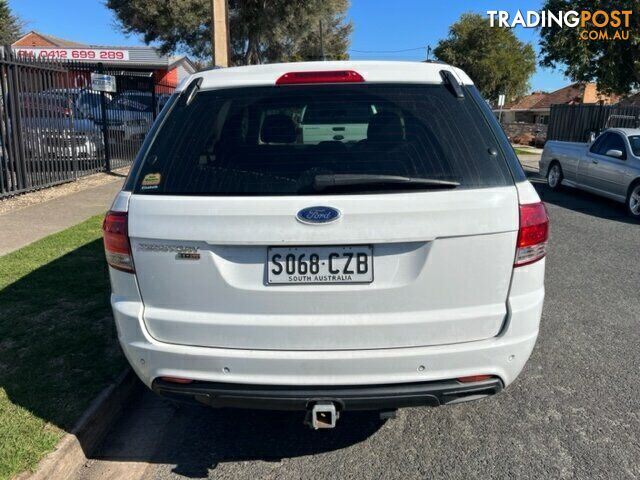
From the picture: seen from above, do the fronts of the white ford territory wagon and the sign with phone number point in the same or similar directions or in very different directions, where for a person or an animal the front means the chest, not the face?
very different directions

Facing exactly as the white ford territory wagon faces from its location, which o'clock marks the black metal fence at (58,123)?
The black metal fence is roughly at 11 o'clock from the white ford territory wagon.

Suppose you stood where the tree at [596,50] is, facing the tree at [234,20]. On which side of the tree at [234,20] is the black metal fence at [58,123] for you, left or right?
left

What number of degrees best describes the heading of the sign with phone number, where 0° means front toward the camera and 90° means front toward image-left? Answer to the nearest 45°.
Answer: approximately 0°

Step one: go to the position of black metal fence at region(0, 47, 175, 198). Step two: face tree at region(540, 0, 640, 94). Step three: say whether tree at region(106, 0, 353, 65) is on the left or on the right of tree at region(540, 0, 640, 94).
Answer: left

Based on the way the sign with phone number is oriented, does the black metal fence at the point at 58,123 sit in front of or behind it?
in front

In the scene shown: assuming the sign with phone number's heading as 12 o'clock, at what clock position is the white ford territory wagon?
The white ford territory wagon is roughly at 12 o'clock from the sign with phone number.

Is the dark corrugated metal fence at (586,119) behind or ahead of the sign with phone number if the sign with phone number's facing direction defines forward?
ahead

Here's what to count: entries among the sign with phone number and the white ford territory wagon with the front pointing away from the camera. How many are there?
1

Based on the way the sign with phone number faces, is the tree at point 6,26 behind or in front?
behind

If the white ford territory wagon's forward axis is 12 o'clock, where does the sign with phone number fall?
The sign with phone number is roughly at 11 o'clock from the white ford territory wagon.

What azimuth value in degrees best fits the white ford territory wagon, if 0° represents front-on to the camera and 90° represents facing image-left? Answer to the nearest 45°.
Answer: approximately 180°
